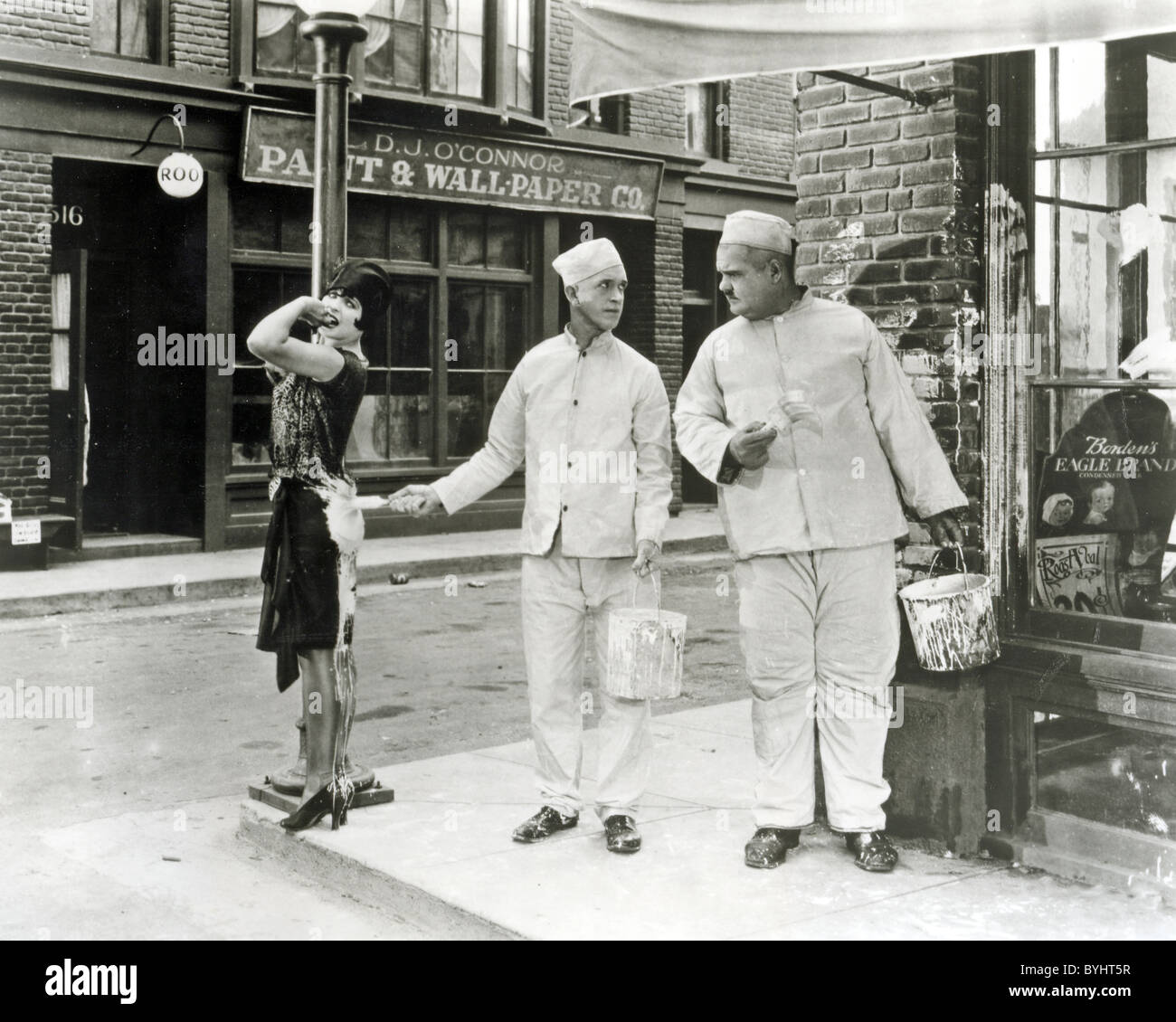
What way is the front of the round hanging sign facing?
toward the camera

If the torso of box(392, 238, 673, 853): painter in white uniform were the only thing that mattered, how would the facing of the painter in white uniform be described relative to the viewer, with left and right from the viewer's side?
facing the viewer

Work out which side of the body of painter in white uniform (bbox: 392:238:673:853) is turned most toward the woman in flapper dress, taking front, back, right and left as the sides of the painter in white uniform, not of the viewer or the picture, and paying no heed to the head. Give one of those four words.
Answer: right

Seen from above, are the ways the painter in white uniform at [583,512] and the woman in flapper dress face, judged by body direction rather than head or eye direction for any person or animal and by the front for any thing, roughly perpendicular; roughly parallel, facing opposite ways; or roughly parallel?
roughly perpendicular

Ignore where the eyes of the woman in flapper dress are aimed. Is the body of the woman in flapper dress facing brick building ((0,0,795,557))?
no

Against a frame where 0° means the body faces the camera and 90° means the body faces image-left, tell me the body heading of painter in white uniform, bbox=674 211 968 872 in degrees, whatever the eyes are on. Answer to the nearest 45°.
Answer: approximately 0°

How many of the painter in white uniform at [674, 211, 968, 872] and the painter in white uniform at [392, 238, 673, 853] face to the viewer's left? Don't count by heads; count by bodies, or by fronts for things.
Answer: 0

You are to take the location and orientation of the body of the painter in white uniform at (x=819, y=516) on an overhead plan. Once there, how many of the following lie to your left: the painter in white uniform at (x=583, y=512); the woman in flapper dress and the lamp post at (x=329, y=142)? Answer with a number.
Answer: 0

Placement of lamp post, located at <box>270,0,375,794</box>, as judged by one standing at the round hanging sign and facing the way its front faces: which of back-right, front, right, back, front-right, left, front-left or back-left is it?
front

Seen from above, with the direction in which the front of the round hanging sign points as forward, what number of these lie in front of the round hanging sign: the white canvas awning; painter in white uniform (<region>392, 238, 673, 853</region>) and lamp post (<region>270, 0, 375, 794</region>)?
3
